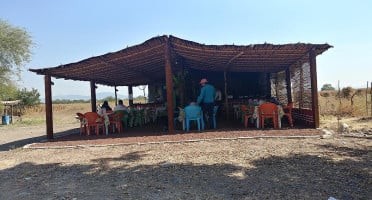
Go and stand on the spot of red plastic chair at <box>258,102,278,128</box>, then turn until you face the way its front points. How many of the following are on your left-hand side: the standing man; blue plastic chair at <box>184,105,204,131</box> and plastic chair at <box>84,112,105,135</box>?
3

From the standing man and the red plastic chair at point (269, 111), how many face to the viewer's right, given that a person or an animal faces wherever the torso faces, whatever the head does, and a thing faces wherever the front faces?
0

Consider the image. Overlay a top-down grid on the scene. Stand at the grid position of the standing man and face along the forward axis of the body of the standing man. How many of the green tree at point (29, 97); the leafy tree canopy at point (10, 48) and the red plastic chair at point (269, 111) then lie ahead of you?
2

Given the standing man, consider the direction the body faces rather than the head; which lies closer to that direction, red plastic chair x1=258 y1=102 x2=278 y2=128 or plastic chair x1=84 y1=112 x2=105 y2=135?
the plastic chair

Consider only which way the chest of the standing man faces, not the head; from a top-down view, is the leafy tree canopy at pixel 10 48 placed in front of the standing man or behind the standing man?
in front

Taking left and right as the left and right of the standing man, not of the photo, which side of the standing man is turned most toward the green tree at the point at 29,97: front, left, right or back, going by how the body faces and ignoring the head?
front

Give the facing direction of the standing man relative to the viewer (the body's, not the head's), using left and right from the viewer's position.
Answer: facing away from the viewer and to the left of the viewer

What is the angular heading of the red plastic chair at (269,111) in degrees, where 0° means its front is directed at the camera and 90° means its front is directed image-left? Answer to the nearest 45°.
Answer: approximately 180°

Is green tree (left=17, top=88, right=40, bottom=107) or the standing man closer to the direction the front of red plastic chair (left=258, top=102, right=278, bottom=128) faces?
the green tree
